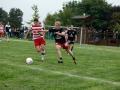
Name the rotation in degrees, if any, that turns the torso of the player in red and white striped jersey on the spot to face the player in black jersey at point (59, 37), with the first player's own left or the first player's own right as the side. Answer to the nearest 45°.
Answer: approximately 90° to the first player's own left

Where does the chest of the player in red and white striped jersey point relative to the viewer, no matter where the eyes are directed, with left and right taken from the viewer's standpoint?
facing the viewer and to the left of the viewer

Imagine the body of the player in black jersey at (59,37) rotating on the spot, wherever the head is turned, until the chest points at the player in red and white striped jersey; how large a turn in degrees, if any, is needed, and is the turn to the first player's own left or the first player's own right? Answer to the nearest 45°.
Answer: approximately 90° to the first player's own right

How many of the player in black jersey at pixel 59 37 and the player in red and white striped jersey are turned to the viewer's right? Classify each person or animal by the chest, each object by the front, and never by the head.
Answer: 0

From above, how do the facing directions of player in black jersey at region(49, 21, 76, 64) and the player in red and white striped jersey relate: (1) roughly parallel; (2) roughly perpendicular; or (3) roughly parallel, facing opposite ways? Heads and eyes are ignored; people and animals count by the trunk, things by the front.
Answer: roughly parallel
